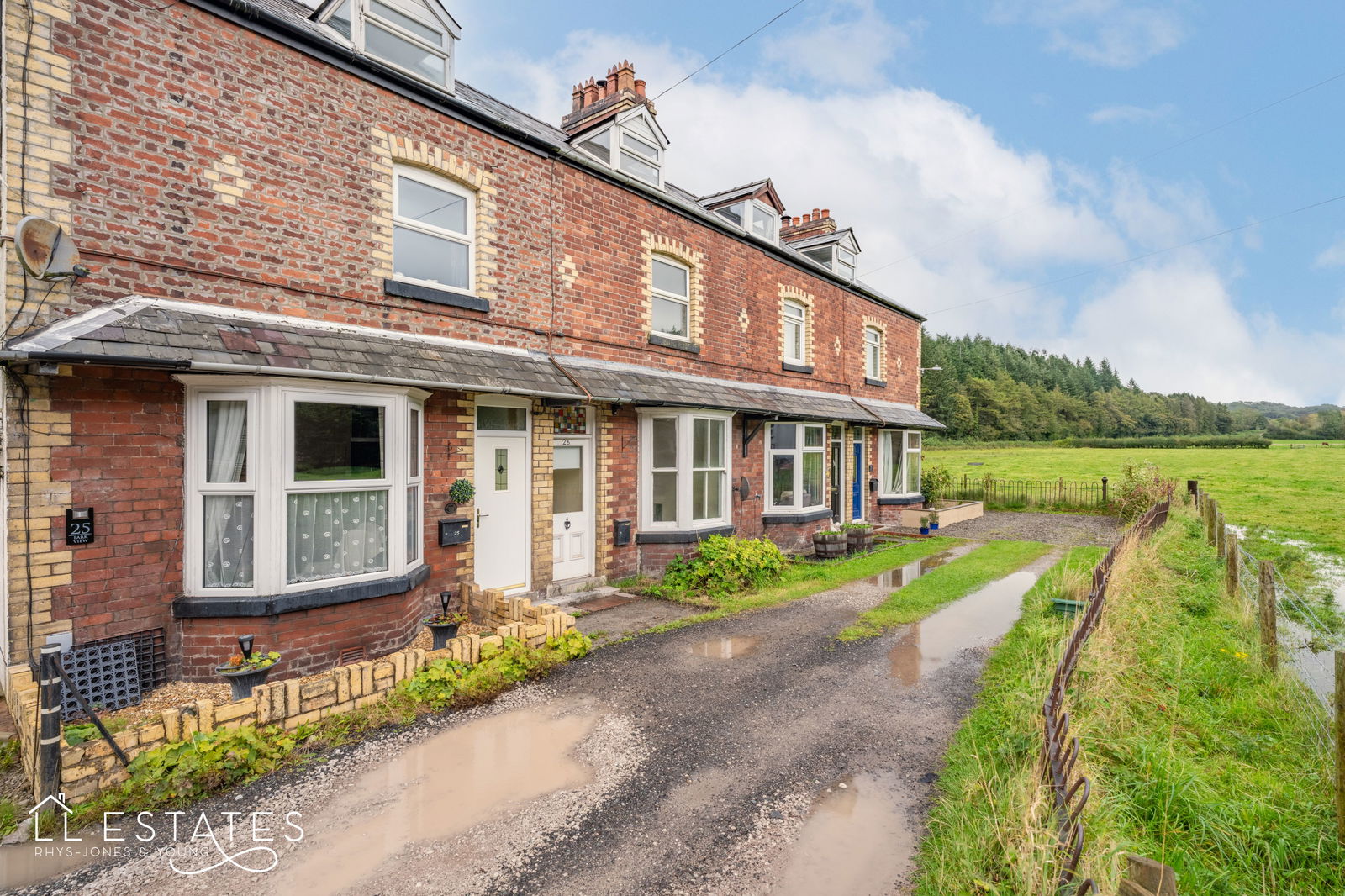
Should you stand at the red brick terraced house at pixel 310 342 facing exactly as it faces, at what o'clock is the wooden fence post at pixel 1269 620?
The wooden fence post is roughly at 11 o'clock from the red brick terraced house.

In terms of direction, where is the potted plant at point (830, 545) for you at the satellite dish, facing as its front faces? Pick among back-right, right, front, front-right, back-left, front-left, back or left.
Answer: front-left

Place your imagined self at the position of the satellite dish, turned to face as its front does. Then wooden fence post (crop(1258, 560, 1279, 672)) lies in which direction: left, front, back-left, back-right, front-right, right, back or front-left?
front

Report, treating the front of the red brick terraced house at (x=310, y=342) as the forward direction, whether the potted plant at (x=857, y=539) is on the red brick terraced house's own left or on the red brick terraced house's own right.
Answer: on the red brick terraced house's own left

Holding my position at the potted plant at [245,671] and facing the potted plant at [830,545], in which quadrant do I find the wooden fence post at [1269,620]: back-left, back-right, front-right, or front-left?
front-right

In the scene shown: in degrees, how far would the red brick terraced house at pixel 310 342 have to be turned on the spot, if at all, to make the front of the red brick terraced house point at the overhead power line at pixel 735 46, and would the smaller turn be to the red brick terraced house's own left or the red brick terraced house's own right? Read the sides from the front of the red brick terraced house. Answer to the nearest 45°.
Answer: approximately 45° to the red brick terraced house's own left

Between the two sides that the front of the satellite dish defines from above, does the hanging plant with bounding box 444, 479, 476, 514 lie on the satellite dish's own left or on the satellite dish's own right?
on the satellite dish's own left

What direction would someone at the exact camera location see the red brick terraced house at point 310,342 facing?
facing the viewer and to the right of the viewer
